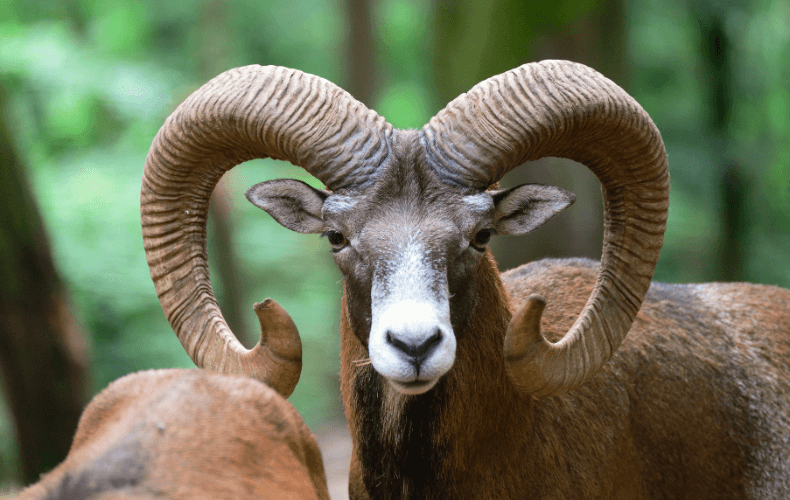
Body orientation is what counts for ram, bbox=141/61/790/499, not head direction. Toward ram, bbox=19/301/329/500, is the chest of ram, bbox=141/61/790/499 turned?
yes

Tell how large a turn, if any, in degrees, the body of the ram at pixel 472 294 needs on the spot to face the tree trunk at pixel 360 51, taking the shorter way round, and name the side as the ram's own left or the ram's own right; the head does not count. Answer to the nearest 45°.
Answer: approximately 135° to the ram's own right

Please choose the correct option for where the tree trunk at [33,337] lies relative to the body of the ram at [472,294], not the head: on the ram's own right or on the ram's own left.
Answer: on the ram's own right

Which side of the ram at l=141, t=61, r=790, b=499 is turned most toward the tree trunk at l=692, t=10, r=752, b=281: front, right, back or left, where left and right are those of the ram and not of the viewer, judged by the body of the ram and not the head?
back

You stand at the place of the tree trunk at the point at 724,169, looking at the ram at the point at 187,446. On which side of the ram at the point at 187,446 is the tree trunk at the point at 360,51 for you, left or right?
right

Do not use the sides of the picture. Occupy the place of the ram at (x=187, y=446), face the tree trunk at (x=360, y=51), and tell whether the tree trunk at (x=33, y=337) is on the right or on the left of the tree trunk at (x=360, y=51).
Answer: left

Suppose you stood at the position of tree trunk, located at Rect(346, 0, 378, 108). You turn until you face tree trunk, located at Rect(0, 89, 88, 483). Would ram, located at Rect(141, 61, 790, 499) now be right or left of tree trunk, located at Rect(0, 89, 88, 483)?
left

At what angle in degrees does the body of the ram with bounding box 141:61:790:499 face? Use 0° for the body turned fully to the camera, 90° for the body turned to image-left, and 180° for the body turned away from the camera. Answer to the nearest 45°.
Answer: approximately 45°

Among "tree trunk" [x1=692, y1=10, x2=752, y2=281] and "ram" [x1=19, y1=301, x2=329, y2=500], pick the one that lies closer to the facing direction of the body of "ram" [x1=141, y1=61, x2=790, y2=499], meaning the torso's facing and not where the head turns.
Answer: the ram

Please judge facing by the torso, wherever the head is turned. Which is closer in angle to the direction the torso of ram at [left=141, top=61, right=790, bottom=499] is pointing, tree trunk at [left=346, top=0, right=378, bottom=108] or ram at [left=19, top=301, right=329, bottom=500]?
the ram

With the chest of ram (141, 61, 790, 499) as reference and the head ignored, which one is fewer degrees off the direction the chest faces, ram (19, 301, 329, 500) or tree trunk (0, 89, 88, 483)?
the ram
